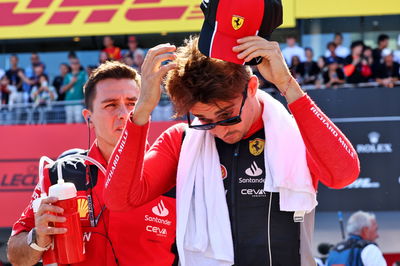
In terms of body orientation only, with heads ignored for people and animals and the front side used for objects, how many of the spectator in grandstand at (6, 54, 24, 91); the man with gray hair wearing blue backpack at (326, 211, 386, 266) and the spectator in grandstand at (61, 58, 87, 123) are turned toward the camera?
2

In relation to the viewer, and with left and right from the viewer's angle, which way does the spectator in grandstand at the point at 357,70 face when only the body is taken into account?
facing the viewer

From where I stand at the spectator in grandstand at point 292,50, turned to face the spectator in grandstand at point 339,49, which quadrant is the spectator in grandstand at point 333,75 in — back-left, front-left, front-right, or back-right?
front-right

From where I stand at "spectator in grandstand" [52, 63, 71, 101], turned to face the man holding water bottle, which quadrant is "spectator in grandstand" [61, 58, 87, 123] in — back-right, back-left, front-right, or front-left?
front-left

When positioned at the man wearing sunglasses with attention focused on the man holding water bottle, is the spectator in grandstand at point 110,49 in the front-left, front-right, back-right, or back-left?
front-right

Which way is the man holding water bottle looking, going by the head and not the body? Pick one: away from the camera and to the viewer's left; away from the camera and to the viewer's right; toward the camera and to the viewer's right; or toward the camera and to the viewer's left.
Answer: toward the camera and to the viewer's right

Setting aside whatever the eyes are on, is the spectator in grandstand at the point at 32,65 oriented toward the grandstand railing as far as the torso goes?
yes

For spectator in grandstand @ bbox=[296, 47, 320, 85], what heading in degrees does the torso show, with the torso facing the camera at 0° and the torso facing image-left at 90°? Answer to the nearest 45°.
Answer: approximately 0°

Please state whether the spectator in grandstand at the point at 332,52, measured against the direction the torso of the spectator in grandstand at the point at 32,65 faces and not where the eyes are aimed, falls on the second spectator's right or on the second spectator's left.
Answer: on the second spectator's left

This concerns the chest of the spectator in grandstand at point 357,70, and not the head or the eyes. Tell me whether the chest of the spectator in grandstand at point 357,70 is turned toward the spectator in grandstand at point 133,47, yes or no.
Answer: no

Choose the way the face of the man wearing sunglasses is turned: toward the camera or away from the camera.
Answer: toward the camera

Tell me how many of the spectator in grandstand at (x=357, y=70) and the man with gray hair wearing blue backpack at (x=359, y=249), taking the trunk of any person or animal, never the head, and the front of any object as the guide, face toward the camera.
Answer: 1

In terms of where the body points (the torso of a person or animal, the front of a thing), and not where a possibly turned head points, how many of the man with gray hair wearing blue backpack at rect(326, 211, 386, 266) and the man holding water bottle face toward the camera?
1

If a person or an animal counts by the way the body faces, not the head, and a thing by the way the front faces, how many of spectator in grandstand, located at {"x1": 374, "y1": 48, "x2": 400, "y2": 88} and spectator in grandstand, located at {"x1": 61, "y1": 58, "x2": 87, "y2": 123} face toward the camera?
2

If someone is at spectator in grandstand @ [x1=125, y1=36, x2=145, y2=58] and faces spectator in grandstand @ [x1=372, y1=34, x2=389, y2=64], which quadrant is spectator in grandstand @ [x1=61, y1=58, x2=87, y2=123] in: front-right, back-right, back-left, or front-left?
back-right

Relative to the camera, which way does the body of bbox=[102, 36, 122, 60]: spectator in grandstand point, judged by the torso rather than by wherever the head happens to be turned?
toward the camera

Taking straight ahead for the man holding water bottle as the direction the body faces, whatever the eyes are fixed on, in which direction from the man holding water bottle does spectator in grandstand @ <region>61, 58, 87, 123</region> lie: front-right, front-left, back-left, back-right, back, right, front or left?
back

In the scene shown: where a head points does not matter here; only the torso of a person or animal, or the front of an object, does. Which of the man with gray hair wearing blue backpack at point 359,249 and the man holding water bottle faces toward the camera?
the man holding water bottle
